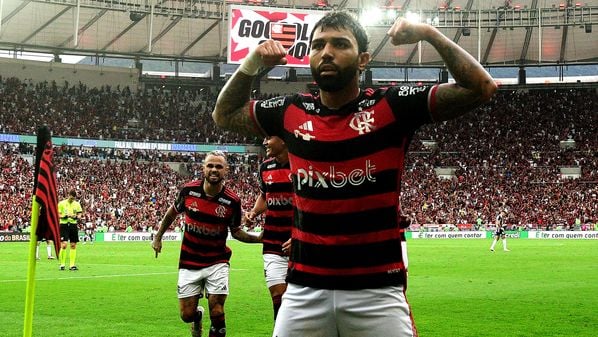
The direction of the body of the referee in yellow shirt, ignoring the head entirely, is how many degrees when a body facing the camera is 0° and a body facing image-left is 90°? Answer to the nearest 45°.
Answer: approximately 0°

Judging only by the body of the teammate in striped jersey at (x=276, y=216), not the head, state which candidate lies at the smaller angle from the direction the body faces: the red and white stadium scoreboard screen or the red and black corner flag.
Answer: the red and black corner flag

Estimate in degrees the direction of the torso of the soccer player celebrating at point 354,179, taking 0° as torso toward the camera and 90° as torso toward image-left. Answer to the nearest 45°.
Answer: approximately 0°

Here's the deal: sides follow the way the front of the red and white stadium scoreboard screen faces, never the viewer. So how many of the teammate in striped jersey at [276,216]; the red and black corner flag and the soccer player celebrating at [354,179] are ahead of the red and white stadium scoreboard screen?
3

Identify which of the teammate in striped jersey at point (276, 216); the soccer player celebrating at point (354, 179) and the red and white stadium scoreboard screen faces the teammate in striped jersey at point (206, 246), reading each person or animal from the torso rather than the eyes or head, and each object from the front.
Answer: the red and white stadium scoreboard screen

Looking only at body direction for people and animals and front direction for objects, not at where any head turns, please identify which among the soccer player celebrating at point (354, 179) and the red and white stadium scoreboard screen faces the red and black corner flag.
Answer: the red and white stadium scoreboard screen

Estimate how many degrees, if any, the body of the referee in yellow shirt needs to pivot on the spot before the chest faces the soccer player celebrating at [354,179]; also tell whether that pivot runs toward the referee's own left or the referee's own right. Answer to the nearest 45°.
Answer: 0° — they already face them

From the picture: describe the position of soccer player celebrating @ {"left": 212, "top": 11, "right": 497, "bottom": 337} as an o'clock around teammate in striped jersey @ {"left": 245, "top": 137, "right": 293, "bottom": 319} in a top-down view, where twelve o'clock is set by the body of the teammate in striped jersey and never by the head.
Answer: The soccer player celebrating is roughly at 12 o'clock from the teammate in striped jersey.
